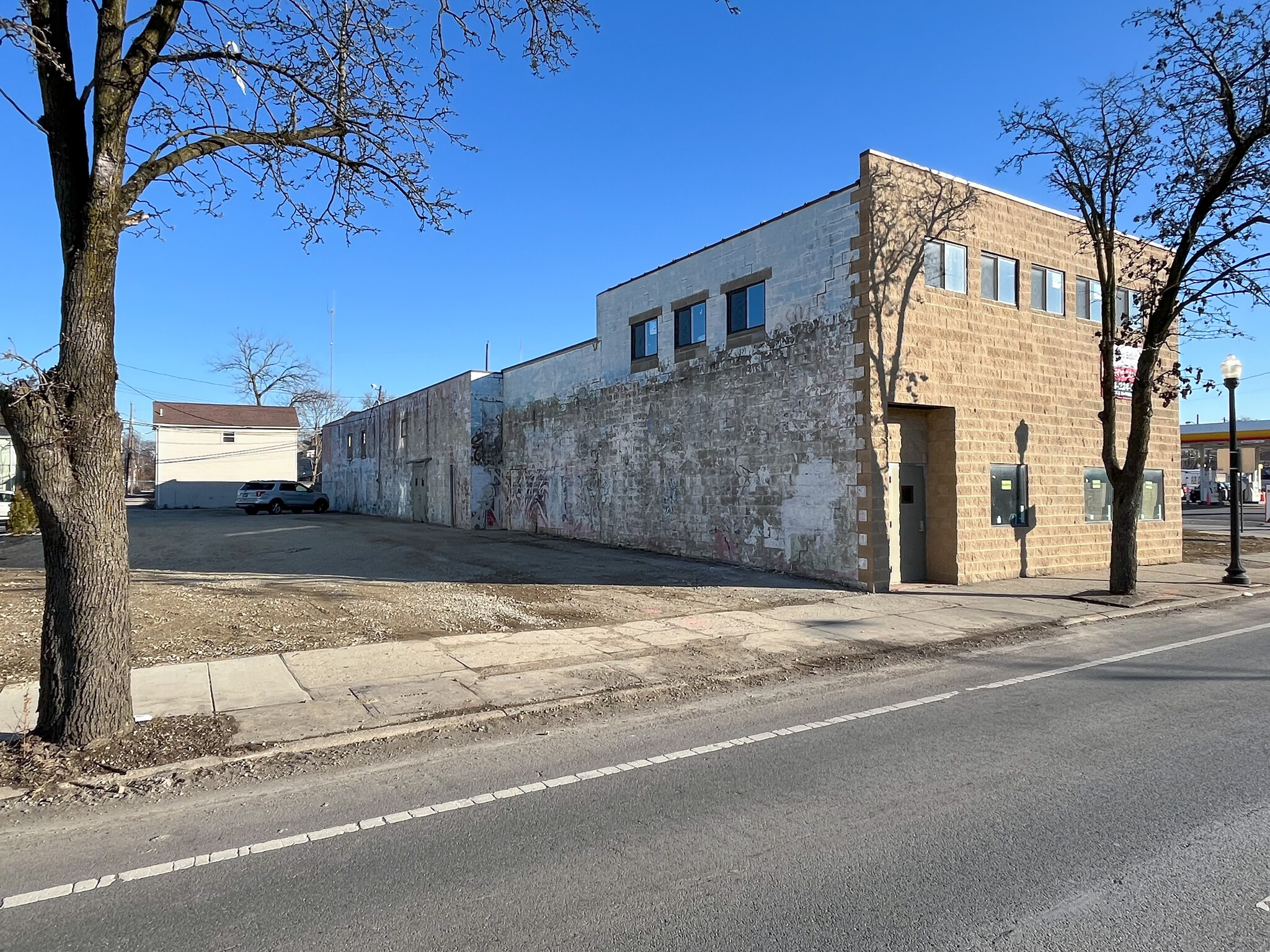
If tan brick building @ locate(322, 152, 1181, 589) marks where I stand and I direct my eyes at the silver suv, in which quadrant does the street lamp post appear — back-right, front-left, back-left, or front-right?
back-right

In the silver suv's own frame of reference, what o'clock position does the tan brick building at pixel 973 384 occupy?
The tan brick building is roughly at 4 o'clock from the silver suv.

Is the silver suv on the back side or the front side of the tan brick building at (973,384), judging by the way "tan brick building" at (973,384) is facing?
on the back side

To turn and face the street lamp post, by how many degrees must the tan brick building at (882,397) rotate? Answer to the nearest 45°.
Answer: approximately 45° to its left

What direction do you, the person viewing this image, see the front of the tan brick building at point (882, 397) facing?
facing the viewer and to the right of the viewer

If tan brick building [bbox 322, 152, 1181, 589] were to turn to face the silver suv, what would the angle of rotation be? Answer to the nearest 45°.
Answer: approximately 180°

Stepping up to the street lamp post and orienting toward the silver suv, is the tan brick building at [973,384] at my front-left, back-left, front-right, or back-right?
front-left

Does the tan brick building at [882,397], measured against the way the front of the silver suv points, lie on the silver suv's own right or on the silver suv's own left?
on the silver suv's own right
